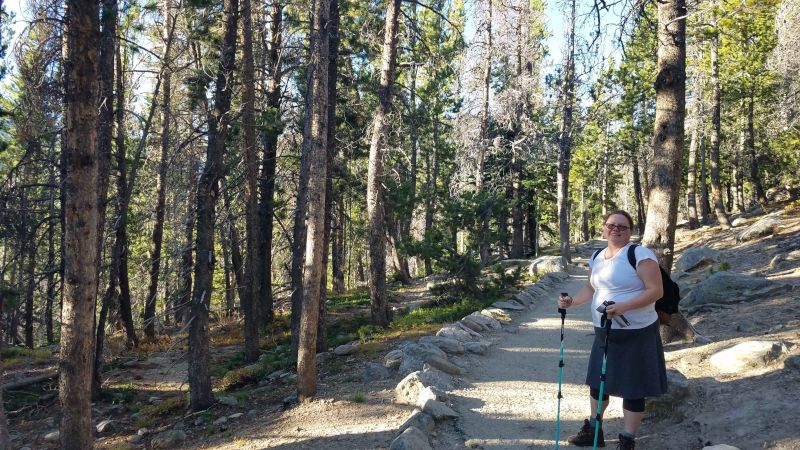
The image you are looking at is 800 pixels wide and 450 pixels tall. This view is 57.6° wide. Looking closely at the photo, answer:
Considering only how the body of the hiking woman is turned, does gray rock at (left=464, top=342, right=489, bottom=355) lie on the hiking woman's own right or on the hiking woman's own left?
on the hiking woman's own right

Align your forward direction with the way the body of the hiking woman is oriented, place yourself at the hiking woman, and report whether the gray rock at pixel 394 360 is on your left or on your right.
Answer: on your right

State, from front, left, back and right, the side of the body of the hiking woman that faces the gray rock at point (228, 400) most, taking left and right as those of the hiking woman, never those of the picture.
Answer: right

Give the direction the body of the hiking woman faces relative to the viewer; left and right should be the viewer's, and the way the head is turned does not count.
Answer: facing the viewer and to the left of the viewer

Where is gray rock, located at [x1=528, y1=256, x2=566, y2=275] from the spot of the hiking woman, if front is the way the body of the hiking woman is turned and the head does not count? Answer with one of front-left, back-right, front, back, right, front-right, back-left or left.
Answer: back-right

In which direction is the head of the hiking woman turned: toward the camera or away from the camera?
toward the camera

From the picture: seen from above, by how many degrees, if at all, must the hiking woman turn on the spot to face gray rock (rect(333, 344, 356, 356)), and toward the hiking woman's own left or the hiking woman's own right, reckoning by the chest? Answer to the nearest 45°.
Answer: approximately 90° to the hiking woman's own right

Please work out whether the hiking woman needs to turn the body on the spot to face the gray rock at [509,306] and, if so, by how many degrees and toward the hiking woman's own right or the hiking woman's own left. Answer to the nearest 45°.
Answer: approximately 135° to the hiking woman's own right

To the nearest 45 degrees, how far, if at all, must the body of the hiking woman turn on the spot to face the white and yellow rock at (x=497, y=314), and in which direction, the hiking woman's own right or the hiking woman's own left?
approximately 135° to the hiking woman's own right

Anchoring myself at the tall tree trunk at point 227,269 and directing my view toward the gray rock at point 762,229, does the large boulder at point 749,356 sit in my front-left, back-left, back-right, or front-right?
front-right

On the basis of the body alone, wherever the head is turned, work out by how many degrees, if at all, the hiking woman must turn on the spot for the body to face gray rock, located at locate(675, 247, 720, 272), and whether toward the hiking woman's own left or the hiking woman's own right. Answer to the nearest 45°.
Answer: approximately 135° to the hiking woman's own right
